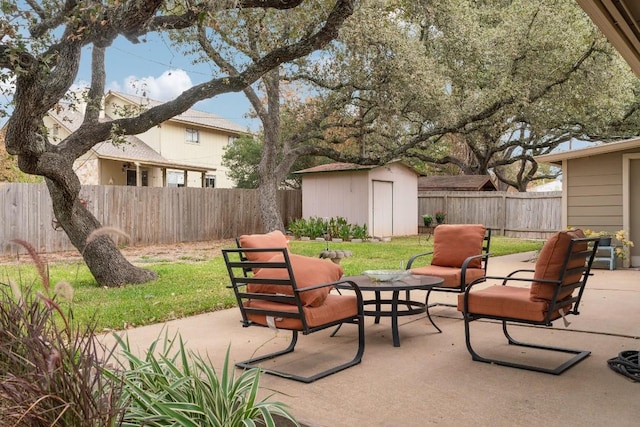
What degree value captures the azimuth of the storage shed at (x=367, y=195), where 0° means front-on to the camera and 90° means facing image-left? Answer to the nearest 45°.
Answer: approximately 315°

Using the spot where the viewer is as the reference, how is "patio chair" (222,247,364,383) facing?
facing away from the viewer and to the right of the viewer

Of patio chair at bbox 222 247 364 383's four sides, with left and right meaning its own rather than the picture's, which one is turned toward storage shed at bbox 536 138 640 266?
front

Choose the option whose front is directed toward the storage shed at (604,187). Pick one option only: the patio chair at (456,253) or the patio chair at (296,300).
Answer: the patio chair at (296,300)

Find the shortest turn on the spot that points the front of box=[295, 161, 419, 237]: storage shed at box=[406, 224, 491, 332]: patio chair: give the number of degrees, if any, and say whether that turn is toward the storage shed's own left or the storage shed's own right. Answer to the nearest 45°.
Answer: approximately 45° to the storage shed's own right

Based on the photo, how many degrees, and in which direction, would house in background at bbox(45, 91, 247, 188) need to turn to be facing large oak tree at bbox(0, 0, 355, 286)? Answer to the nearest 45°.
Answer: approximately 45° to its right

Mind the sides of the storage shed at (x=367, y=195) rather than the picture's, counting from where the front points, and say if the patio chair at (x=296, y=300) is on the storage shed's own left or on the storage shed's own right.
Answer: on the storage shed's own right

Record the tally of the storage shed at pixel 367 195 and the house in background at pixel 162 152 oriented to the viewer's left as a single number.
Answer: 0

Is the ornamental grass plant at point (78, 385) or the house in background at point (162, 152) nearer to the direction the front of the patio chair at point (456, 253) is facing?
the ornamental grass plant

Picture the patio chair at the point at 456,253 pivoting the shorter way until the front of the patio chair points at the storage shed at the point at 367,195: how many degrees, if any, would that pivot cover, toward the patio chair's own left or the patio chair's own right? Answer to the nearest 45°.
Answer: approximately 135° to the patio chair's own right

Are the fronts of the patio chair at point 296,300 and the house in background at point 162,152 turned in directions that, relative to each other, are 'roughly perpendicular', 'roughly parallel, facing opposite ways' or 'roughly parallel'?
roughly perpendicular

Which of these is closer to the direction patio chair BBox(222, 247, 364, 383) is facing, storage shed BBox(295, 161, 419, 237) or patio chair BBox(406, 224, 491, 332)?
the patio chair

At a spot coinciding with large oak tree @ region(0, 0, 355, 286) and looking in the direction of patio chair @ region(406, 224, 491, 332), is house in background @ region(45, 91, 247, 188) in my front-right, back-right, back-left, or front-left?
back-left

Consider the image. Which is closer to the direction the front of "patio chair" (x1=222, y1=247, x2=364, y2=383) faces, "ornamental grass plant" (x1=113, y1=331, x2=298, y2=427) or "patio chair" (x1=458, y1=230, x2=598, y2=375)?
the patio chair

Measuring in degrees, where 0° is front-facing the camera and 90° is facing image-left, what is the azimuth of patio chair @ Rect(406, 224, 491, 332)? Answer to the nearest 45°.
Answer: approximately 45°

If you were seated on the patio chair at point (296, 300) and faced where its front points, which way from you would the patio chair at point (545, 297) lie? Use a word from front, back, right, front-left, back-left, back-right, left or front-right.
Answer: front-right
